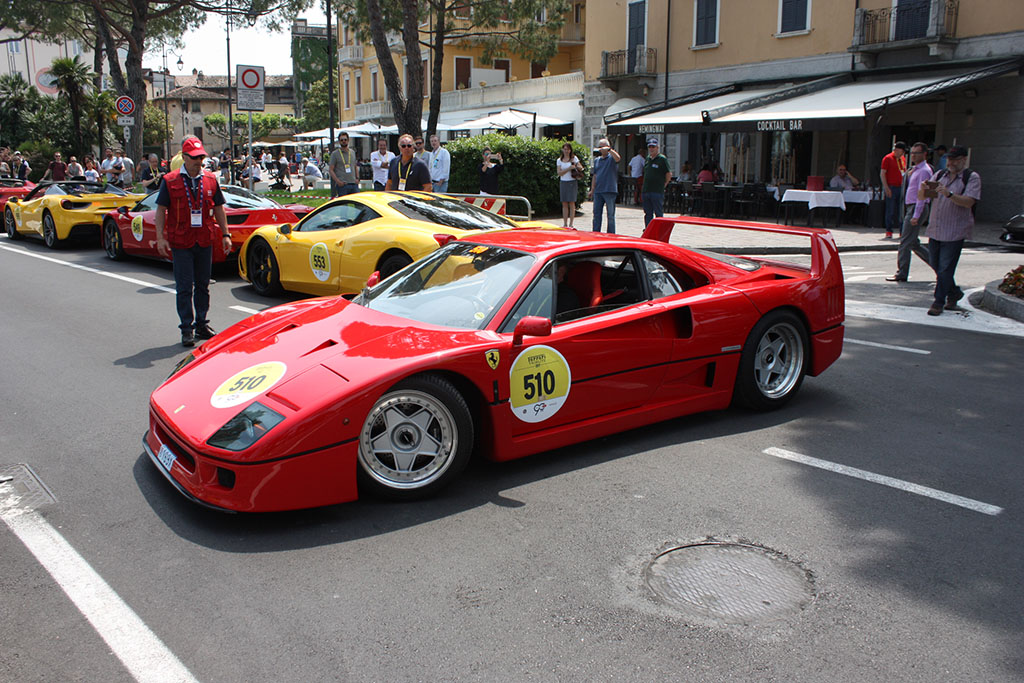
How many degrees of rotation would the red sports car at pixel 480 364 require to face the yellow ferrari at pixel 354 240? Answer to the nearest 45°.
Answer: approximately 135° to its right

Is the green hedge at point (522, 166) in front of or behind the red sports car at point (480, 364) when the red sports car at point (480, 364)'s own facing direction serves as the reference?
behind

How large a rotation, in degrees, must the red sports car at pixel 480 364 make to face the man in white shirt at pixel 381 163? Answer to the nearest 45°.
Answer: approximately 135° to its right

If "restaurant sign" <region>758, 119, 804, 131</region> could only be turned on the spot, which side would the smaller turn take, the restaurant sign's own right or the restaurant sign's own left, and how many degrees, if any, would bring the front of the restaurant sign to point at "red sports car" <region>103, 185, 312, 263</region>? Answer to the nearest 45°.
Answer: approximately 45° to the restaurant sign's own right

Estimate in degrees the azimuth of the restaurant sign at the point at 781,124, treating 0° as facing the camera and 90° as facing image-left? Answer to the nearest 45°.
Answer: approximately 0°

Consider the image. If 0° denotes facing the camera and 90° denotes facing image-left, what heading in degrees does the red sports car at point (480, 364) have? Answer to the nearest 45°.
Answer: approximately 45°

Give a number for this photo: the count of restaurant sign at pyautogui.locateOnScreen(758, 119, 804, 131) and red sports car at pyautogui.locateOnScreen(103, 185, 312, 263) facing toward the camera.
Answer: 1
